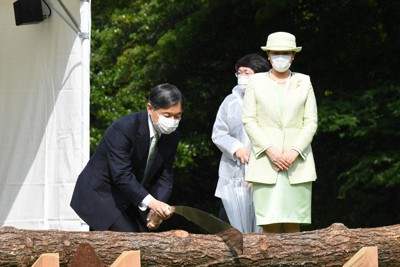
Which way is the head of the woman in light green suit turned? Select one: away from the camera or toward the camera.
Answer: toward the camera

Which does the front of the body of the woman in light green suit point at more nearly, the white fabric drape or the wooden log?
the wooden log

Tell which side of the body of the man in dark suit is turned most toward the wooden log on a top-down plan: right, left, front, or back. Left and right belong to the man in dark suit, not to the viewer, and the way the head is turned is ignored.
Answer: front

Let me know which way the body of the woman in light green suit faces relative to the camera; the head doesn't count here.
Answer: toward the camera

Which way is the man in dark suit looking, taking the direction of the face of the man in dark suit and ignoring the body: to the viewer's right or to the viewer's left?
to the viewer's right

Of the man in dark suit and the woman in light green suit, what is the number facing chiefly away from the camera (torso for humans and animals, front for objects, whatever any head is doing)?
0

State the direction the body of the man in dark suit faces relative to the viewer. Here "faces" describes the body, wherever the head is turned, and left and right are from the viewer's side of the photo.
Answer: facing the viewer and to the right of the viewer
